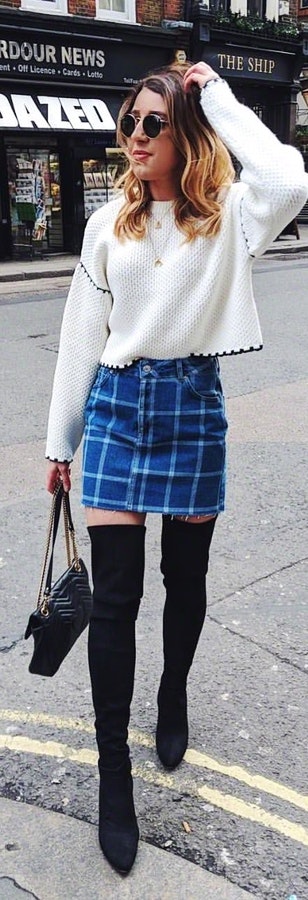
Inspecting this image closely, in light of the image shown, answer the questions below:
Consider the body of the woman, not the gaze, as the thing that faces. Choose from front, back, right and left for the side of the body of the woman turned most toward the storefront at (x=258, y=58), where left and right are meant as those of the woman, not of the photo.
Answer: back

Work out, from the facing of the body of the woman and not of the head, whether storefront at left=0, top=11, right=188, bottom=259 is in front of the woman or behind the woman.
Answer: behind

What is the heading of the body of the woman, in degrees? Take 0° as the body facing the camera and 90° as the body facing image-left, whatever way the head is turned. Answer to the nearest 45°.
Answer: approximately 0°
